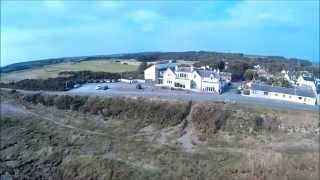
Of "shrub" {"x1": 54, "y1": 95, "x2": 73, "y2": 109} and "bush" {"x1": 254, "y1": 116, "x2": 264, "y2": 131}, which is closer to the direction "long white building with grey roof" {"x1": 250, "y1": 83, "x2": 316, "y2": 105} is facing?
the bush

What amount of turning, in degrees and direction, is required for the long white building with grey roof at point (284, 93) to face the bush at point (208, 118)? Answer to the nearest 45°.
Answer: approximately 45° to its right

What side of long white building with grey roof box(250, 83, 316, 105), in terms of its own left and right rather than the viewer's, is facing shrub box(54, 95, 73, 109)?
right

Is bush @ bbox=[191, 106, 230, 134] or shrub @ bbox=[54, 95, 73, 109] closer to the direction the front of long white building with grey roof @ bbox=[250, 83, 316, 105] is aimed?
the bush

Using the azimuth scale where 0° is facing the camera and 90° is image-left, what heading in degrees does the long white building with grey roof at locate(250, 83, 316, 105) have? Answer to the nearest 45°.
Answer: approximately 0°

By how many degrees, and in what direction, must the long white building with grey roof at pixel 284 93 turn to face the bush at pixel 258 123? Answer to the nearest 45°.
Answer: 0° — it already faces it

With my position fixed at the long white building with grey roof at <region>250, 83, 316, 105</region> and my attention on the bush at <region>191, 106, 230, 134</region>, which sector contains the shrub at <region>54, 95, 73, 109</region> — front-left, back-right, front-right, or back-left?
front-right

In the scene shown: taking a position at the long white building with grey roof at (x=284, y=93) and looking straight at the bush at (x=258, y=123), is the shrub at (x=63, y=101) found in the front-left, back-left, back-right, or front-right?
front-right
